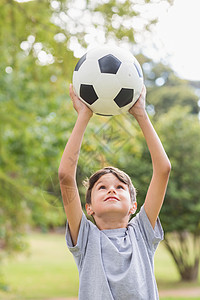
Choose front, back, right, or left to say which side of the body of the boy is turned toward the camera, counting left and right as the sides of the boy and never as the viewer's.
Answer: front
